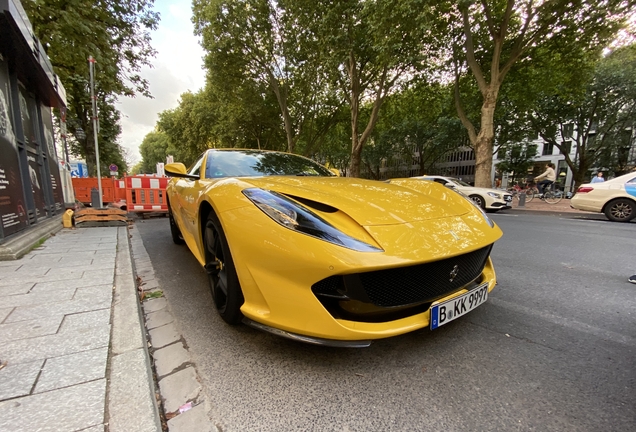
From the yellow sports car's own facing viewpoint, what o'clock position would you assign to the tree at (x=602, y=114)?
The tree is roughly at 9 o'clock from the yellow sports car.

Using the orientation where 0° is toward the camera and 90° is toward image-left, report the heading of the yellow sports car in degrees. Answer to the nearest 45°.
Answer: approximately 315°

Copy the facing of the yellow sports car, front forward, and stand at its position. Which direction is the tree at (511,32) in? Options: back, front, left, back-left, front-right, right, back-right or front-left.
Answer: left

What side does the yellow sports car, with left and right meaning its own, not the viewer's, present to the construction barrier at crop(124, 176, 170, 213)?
back

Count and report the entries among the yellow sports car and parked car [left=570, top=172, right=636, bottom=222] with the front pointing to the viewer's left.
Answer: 0

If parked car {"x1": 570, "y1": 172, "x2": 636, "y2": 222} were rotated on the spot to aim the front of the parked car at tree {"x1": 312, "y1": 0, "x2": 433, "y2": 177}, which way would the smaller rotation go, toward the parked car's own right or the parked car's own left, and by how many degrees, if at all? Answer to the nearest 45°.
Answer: approximately 180°

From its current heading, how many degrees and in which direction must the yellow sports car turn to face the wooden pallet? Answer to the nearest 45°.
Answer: approximately 180°

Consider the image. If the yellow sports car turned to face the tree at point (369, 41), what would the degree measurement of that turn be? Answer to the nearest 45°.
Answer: approximately 135° to its left

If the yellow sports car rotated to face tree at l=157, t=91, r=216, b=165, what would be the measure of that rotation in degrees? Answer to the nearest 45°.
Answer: approximately 180°

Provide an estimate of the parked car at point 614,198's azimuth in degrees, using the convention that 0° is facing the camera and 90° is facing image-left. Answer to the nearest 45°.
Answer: approximately 270°
